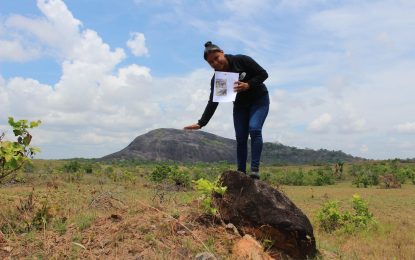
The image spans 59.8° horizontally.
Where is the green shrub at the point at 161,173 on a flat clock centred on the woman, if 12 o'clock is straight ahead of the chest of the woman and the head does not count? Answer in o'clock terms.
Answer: The green shrub is roughly at 4 o'clock from the woman.

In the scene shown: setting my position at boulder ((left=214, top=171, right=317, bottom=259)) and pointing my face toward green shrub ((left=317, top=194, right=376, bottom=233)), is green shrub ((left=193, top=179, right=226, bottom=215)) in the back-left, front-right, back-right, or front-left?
back-left

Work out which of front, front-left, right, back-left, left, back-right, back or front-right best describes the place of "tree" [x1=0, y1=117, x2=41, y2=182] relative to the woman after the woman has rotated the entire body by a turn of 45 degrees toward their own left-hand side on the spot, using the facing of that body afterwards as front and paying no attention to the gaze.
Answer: right

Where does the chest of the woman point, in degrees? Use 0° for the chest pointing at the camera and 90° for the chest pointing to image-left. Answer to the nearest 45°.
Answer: approximately 45°

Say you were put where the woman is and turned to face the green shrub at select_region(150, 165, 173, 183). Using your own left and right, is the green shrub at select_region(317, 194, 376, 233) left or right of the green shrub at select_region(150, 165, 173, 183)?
right
